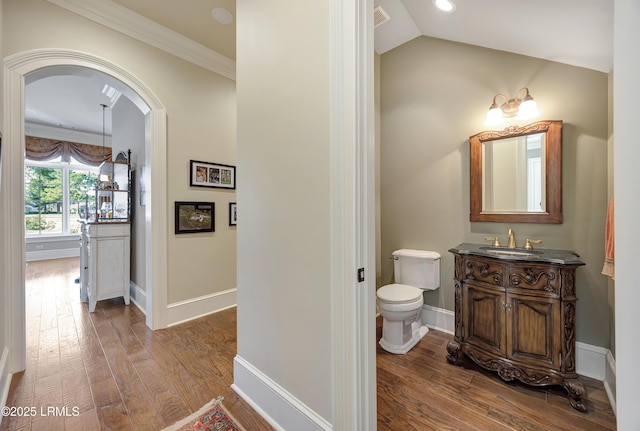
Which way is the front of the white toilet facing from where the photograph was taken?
facing the viewer and to the left of the viewer

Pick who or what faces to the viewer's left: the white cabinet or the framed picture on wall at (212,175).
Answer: the white cabinet

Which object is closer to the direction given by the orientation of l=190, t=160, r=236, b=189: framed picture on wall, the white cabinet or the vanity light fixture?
the vanity light fixture

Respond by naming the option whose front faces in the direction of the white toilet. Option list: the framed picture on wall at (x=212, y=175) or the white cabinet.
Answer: the framed picture on wall

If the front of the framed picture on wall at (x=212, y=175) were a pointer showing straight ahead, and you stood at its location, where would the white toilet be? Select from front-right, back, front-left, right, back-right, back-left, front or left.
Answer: front

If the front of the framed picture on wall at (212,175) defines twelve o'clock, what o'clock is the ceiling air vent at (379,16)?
The ceiling air vent is roughly at 12 o'clock from the framed picture on wall.

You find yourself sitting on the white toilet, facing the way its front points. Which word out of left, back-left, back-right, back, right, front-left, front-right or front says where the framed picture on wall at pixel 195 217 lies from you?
front-right

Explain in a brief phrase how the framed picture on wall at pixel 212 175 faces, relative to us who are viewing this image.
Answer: facing the viewer and to the right of the viewer
